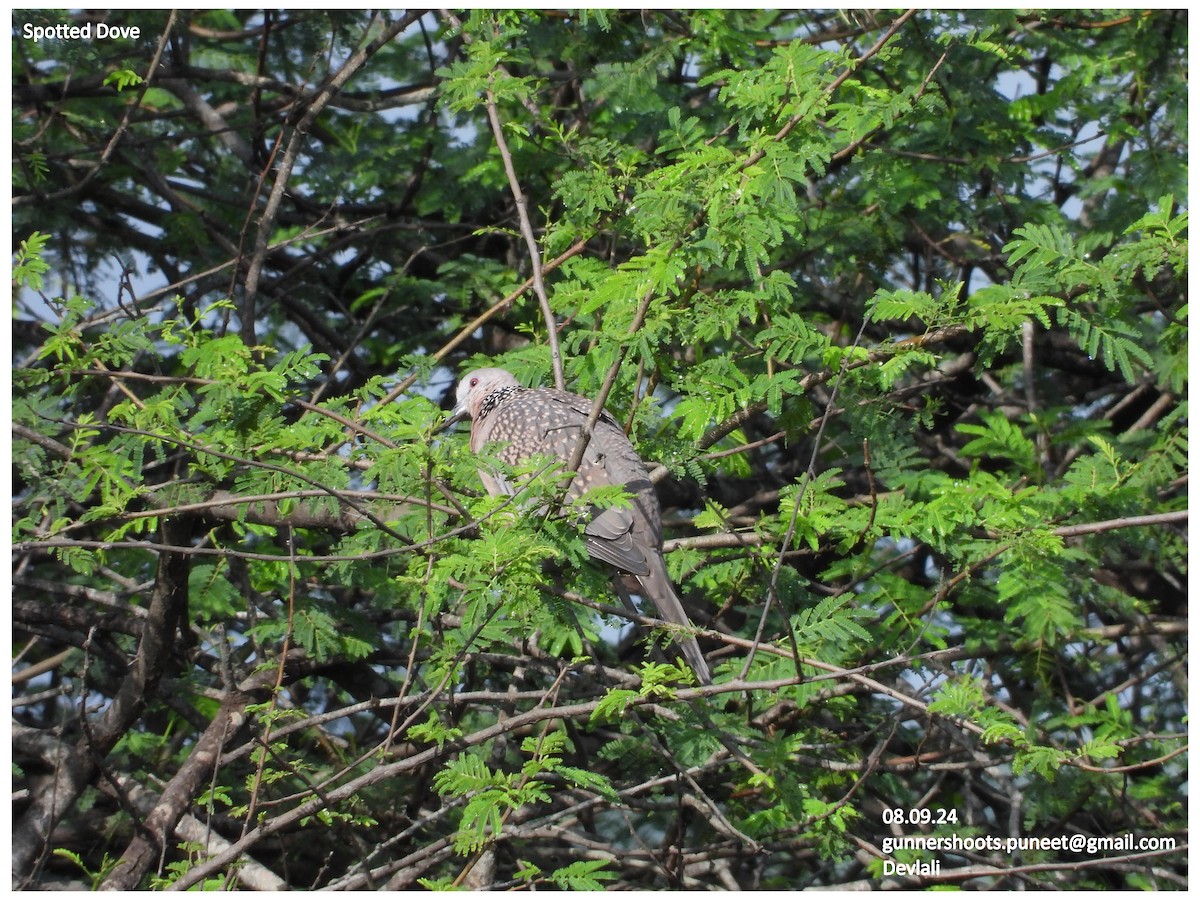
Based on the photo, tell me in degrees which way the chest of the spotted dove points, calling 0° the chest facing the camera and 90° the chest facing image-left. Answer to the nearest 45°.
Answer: approximately 90°
